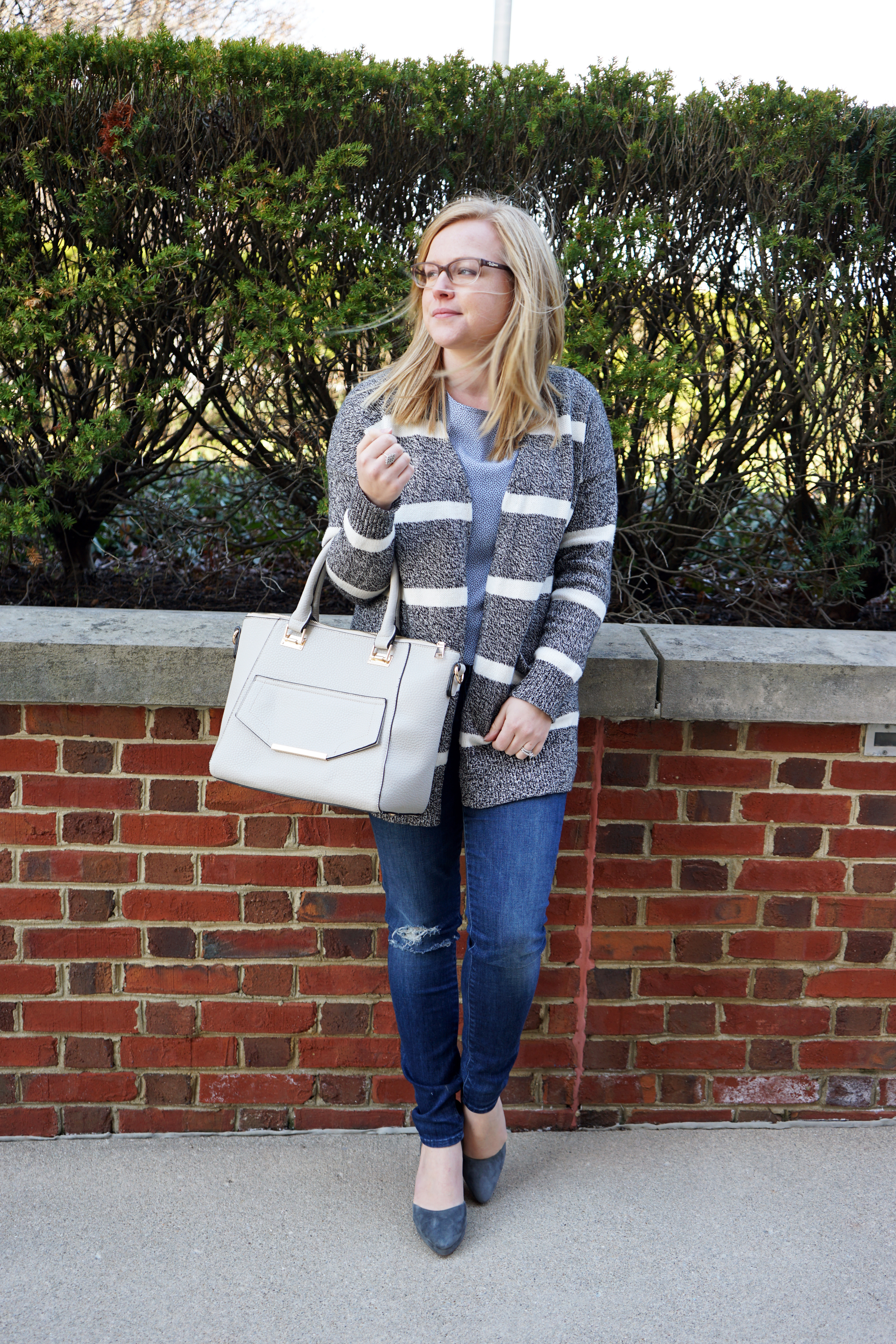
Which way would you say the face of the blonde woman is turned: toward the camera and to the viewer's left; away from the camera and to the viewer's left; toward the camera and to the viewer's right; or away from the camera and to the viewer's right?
toward the camera and to the viewer's left

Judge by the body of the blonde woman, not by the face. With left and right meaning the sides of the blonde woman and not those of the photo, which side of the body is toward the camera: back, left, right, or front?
front

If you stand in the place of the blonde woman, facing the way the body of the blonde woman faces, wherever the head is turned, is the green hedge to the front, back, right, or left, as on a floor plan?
back

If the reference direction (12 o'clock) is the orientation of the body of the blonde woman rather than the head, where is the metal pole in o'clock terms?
The metal pole is roughly at 6 o'clock from the blonde woman.
